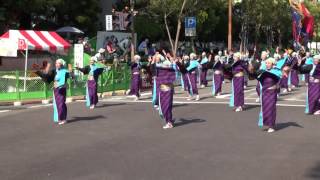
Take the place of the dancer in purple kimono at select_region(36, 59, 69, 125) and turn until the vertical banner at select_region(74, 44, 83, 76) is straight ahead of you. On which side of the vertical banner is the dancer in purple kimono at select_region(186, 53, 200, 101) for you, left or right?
right

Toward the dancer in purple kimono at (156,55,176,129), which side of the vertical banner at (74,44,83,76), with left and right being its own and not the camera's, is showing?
front

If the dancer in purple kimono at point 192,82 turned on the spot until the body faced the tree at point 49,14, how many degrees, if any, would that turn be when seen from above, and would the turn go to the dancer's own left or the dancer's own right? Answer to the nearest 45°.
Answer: approximately 90° to the dancer's own right

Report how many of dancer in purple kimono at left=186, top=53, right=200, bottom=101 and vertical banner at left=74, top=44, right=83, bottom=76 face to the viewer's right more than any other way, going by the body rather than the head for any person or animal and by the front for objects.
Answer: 0

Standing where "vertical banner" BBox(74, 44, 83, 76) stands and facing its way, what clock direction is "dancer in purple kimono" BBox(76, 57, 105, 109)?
The dancer in purple kimono is roughly at 12 o'clock from the vertical banner.

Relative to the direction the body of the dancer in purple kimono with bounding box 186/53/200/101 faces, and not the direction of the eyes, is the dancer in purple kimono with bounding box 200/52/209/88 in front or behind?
behind

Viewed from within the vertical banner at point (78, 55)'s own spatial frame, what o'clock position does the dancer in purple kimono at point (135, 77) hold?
The dancer in purple kimono is roughly at 11 o'clock from the vertical banner.

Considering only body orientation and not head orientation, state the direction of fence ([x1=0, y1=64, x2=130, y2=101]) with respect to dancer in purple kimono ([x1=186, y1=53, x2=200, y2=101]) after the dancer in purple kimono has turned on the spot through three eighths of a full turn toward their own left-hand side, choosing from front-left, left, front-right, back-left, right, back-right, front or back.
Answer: back

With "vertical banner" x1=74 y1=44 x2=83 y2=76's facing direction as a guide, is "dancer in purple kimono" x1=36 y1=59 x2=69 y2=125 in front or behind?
in front

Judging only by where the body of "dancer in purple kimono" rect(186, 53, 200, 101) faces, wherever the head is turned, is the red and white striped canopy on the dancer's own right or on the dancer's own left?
on the dancer's own right

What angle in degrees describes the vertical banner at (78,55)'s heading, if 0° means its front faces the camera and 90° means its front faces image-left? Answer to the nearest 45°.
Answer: approximately 0°
